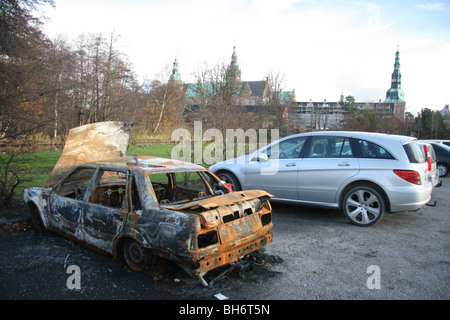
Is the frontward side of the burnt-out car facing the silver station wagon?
no

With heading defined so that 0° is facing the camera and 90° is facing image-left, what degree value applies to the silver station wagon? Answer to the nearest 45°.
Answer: approximately 135°

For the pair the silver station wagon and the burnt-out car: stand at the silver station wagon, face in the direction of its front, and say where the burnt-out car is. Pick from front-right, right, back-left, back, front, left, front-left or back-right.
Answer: left

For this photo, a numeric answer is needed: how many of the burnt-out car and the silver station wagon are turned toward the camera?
0
